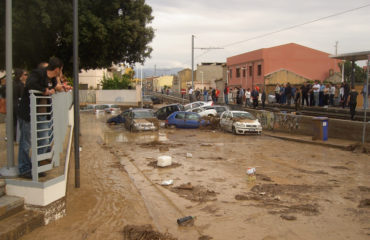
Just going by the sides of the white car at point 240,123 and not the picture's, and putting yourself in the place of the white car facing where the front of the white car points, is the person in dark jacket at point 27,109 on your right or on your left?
on your right

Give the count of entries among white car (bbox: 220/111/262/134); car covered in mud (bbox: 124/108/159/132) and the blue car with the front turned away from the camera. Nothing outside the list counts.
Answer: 0

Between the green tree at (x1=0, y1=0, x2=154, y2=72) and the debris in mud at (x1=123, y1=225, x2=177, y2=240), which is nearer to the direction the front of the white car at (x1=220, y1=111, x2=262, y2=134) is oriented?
the debris in mud

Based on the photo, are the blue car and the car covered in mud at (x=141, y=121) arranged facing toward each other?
no

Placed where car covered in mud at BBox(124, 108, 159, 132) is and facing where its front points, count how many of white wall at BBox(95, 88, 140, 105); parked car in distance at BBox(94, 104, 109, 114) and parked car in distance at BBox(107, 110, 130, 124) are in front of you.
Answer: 0

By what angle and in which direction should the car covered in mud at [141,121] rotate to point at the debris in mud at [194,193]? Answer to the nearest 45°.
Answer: approximately 45° to its right

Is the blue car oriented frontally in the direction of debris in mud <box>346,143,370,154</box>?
no

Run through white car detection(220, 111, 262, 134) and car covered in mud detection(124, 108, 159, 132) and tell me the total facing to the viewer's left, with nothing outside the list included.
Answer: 0

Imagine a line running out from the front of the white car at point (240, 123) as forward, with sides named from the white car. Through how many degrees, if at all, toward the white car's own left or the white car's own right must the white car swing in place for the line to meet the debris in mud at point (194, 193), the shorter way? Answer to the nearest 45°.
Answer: approximately 45° to the white car's own right

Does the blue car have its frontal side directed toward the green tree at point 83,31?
no

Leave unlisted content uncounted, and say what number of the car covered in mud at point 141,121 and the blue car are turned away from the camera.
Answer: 0

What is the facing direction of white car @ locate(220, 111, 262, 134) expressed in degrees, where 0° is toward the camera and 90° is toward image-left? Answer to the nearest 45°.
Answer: approximately 315°

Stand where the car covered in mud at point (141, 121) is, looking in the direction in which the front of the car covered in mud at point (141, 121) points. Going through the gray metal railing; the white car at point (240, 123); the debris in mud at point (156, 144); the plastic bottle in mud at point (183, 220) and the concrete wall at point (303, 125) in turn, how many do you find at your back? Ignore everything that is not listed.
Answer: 0

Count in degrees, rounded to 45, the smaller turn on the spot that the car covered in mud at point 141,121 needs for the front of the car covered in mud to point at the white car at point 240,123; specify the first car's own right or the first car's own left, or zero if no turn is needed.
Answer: approximately 45° to the first car's own left

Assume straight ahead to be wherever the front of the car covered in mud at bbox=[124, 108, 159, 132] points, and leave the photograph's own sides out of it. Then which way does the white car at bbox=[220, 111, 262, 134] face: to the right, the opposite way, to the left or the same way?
the same way

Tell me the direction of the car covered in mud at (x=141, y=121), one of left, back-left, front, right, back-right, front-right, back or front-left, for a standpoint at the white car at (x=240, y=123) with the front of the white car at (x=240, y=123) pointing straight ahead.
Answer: back-right
